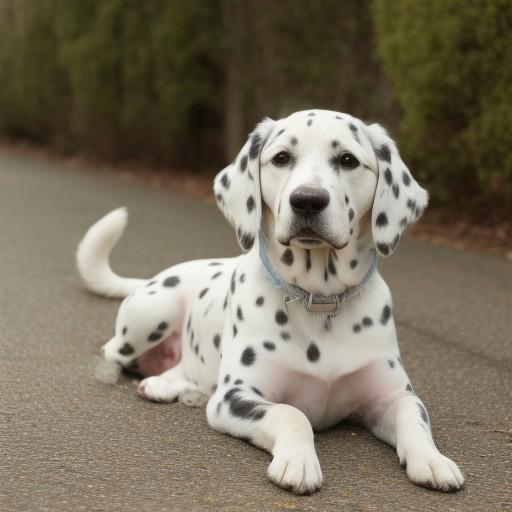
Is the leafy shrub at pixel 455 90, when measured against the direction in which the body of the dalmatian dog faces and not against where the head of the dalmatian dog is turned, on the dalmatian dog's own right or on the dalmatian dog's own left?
on the dalmatian dog's own left

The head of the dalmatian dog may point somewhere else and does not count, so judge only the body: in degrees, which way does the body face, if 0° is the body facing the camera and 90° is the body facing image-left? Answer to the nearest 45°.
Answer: approximately 315°
